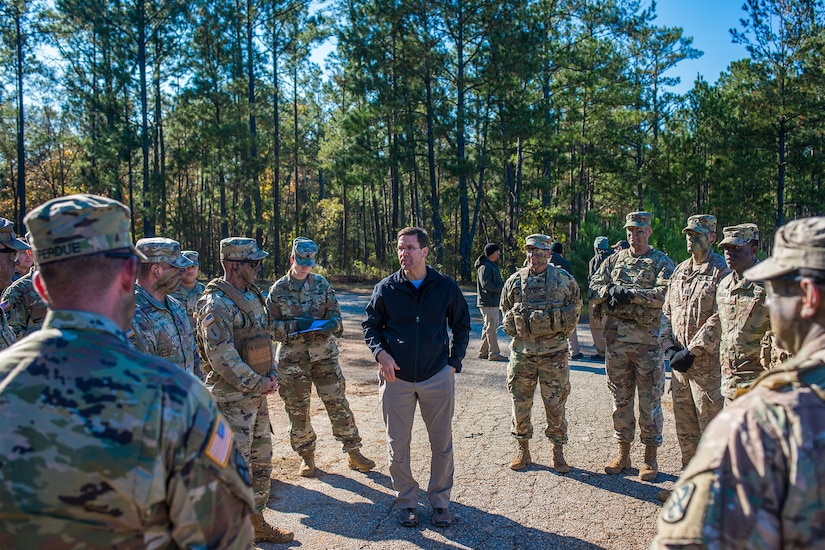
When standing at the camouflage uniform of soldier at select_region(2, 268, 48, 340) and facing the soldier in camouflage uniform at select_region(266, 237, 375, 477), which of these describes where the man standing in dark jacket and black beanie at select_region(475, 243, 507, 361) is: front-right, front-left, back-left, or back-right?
front-left

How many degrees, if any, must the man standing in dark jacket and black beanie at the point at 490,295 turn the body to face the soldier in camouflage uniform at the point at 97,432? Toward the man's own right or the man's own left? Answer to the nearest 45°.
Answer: approximately 90° to the man's own right

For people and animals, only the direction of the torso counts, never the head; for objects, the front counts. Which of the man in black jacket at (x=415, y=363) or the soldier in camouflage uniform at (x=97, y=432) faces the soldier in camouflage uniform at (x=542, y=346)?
the soldier in camouflage uniform at (x=97, y=432)

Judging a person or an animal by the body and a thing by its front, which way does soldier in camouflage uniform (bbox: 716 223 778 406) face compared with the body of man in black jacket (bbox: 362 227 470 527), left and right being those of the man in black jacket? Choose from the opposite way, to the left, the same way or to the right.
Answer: to the right

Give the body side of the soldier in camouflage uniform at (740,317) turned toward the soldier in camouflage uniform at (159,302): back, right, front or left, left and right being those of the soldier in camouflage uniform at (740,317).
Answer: front

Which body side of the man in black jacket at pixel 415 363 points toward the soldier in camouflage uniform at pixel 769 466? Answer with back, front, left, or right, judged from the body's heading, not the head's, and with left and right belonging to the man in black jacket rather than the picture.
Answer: front

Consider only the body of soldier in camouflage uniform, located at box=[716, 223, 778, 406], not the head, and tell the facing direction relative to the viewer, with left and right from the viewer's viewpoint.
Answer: facing the viewer and to the left of the viewer

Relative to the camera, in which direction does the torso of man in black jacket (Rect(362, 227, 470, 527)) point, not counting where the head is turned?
toward the camera

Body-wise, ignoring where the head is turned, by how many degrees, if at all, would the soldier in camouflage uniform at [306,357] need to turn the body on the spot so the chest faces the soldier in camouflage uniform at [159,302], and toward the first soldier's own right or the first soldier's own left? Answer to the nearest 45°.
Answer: approximately 45° to the first soldier's own right

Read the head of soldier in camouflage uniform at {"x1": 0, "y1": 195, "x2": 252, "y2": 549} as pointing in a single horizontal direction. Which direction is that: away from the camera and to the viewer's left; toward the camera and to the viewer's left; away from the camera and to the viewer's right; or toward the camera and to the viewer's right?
away from the camera and to the viewer's right

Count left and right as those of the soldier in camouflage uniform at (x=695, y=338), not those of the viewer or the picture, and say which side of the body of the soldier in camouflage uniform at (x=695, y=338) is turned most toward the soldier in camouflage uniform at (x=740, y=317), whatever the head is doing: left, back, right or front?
left

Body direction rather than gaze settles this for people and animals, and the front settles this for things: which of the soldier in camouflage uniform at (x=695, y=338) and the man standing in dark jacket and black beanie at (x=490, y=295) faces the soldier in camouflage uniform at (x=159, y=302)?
the soldier in camouflage uniform at (x=695, y=338)

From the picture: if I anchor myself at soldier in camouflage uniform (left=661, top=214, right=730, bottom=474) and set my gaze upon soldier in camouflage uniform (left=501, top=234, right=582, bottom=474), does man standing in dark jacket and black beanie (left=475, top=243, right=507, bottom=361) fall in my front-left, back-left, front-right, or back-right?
front-right

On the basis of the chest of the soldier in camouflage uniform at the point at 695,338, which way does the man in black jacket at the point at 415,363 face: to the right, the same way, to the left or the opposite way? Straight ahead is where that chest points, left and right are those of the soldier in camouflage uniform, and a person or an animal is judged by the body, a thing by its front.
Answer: to the left
